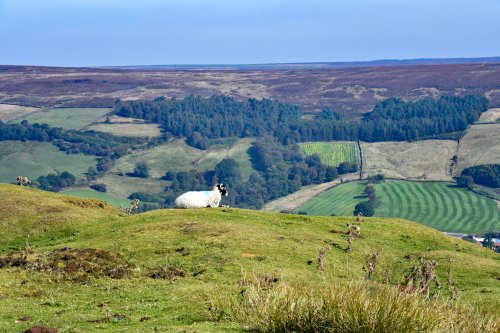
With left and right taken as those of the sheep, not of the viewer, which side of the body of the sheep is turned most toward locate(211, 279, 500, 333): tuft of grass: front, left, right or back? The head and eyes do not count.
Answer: right

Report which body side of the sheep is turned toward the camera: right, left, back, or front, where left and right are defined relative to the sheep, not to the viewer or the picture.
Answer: right
